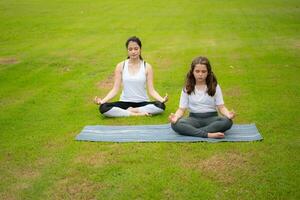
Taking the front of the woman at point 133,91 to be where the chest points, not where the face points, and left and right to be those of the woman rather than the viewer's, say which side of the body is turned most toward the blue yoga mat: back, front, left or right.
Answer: front

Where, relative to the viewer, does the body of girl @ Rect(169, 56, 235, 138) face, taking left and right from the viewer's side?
facing the viewer

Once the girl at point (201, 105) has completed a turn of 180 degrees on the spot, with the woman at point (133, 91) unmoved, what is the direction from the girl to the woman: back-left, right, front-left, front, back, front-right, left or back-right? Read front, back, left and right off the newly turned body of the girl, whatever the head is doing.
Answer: front-left

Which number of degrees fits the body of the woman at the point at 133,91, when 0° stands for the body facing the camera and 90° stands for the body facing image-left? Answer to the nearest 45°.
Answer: approximately 0°
